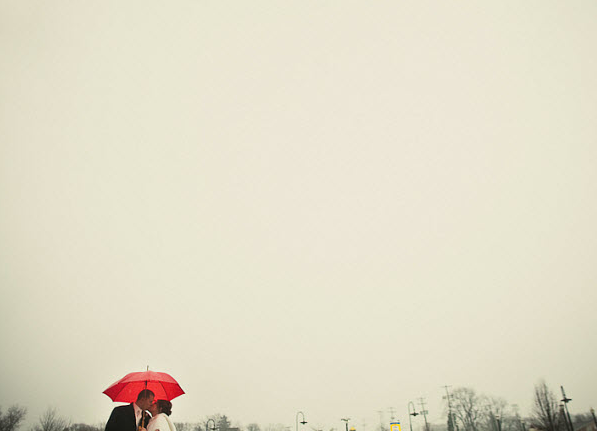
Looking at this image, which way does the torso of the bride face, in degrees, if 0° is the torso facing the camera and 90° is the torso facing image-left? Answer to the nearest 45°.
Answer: approximately 90°

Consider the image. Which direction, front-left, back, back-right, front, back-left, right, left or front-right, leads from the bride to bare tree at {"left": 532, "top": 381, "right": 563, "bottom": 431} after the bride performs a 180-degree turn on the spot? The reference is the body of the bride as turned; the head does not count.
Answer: front-left

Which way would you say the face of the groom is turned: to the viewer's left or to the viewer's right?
to the viewer's right

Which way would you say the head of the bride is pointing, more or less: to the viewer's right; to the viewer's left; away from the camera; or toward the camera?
to the viewer's left
